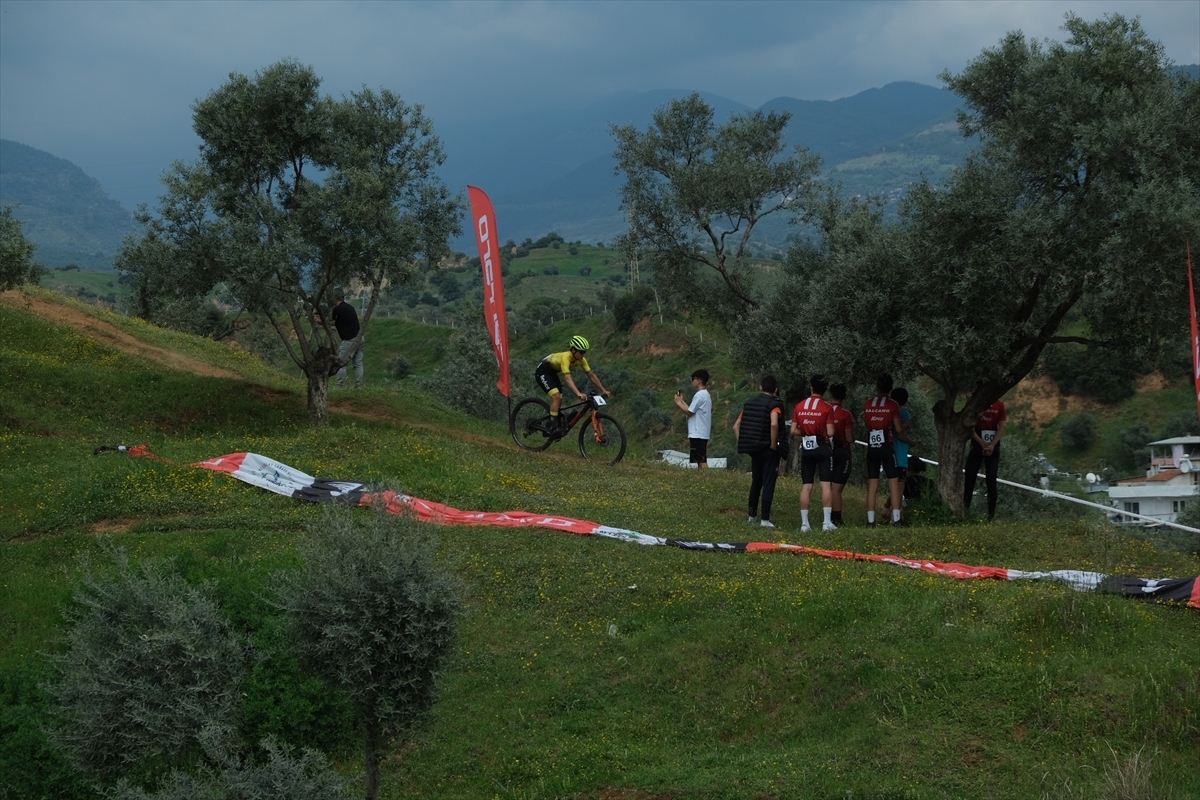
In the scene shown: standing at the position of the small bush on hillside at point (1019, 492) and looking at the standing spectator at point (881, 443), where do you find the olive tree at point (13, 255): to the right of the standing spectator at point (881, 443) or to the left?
right

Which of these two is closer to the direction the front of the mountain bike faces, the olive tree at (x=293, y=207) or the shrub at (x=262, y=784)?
the shrub

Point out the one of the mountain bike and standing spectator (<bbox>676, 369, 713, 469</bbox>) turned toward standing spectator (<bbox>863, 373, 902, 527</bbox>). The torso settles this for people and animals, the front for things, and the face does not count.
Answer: the mountain bike

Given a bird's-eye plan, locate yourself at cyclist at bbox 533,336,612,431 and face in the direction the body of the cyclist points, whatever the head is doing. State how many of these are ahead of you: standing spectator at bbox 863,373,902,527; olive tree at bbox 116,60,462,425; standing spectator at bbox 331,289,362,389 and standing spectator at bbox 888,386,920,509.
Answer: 2

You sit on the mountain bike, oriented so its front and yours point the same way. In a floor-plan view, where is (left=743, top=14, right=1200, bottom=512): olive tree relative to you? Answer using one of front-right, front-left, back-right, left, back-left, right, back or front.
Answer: front

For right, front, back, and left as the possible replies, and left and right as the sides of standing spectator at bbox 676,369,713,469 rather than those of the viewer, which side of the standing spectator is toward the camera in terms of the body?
left

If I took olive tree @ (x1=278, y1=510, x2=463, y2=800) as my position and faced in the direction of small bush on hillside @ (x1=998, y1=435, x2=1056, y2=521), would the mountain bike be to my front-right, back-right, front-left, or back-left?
front-left

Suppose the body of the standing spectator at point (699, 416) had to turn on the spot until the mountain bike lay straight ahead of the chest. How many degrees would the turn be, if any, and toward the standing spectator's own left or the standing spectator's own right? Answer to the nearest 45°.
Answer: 0° — they already face it

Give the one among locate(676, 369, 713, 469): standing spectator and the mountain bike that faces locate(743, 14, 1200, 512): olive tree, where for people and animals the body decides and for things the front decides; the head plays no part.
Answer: the mountain bike

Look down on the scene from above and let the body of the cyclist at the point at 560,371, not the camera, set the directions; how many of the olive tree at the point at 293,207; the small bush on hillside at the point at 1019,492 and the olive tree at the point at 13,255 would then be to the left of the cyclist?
1

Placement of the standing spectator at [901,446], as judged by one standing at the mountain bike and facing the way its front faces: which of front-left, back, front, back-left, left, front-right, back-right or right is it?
front

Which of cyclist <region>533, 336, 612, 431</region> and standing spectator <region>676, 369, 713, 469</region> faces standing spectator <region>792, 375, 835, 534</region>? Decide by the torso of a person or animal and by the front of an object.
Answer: the cyclist

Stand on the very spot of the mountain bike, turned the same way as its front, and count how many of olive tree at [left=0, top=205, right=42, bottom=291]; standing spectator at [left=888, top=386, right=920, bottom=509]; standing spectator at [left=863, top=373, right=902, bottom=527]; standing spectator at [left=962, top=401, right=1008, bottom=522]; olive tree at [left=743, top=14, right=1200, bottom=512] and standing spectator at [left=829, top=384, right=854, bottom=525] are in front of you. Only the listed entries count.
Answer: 5

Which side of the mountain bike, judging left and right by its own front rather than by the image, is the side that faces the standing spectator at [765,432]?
front
